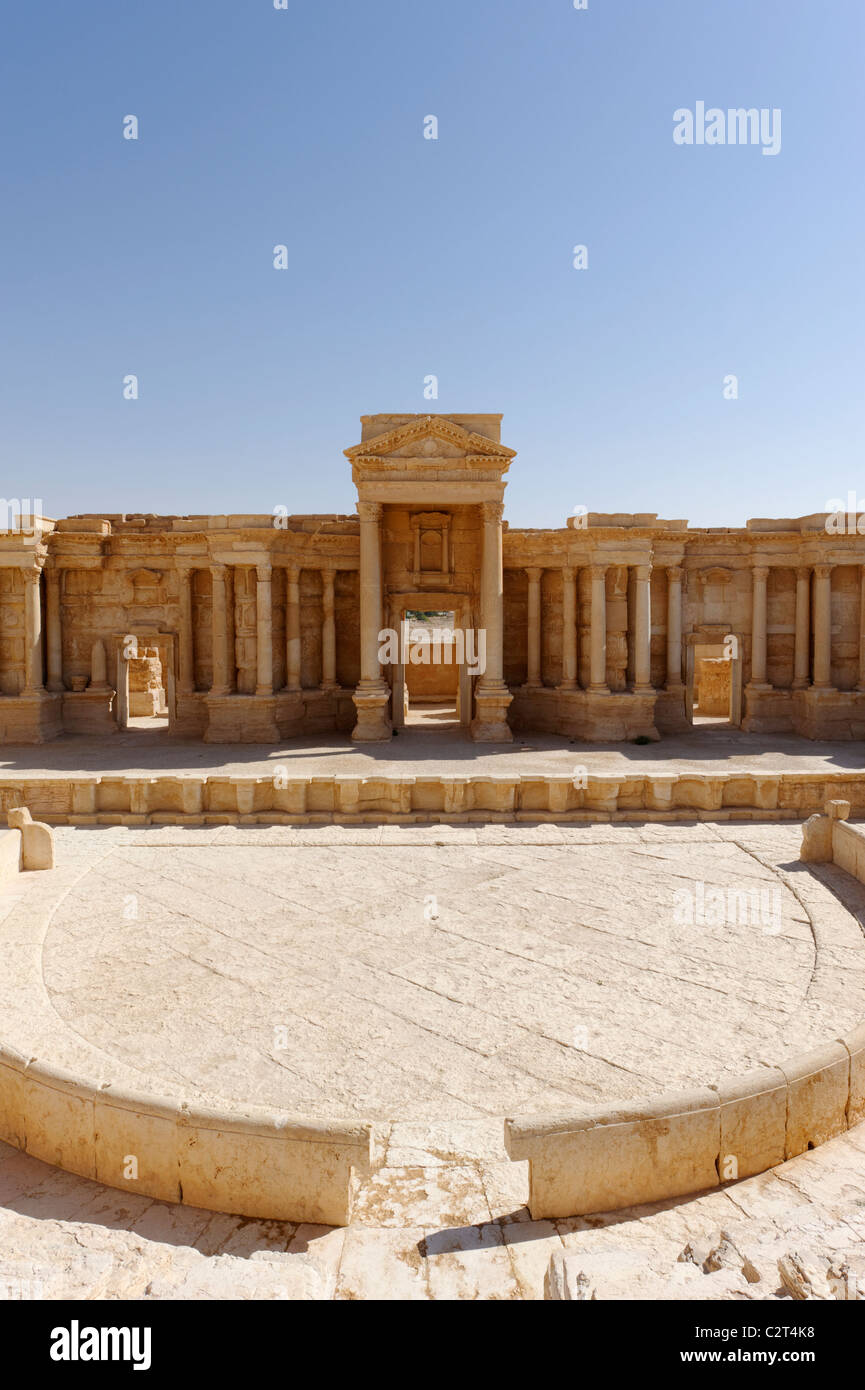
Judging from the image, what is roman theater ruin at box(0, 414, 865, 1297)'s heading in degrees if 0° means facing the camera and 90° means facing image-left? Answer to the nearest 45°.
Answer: approximately 0°
